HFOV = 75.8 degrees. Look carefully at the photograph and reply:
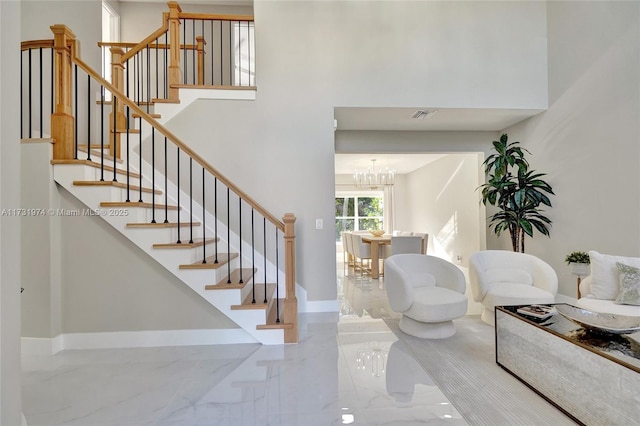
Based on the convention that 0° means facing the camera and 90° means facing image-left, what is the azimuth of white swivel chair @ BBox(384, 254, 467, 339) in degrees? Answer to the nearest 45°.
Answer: approximately 315°

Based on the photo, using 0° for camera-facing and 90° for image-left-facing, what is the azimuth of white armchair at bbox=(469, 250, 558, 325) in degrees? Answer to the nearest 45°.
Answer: approximately 0°

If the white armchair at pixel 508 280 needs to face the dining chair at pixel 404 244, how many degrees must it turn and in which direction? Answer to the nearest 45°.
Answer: approximately 135° to its right

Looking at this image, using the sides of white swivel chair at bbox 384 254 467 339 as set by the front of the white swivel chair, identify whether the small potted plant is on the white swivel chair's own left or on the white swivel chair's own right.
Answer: on the white swivel chair's own left

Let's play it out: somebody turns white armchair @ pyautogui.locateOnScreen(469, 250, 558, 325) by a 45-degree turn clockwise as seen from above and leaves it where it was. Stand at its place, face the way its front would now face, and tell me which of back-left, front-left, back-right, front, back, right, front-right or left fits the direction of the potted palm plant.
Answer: back-right

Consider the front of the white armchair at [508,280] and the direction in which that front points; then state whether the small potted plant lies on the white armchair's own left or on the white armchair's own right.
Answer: on the white armchair's own left
